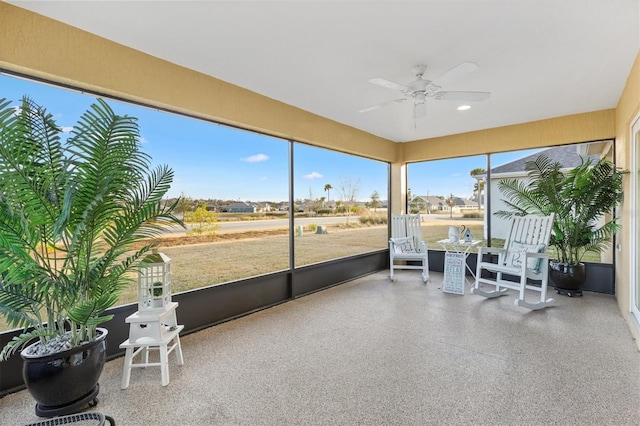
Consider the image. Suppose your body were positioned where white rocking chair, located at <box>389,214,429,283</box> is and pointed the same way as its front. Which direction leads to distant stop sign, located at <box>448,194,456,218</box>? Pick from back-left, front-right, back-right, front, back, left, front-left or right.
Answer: back-left

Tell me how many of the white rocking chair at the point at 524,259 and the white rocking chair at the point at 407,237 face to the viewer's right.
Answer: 0

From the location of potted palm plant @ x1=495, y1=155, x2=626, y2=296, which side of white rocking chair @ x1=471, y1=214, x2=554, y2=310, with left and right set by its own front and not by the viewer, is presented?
back

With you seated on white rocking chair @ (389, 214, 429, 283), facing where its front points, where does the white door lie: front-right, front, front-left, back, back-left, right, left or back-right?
front-left

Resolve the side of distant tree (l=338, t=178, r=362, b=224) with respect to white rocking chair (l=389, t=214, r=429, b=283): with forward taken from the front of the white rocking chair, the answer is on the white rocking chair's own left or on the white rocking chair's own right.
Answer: on the white rocking chair's own right

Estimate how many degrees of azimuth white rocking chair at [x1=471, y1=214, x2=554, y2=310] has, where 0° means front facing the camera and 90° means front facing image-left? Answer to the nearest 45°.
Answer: approximately 45°

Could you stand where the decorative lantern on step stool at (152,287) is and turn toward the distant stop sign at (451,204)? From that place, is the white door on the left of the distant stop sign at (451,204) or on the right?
right

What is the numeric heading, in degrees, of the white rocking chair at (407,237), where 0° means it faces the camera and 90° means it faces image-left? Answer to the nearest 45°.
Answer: approximately 0°

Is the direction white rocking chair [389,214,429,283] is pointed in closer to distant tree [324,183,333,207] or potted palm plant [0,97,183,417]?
the potted palm plant

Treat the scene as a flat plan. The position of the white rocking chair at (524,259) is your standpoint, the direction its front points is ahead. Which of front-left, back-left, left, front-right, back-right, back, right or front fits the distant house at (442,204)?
right
